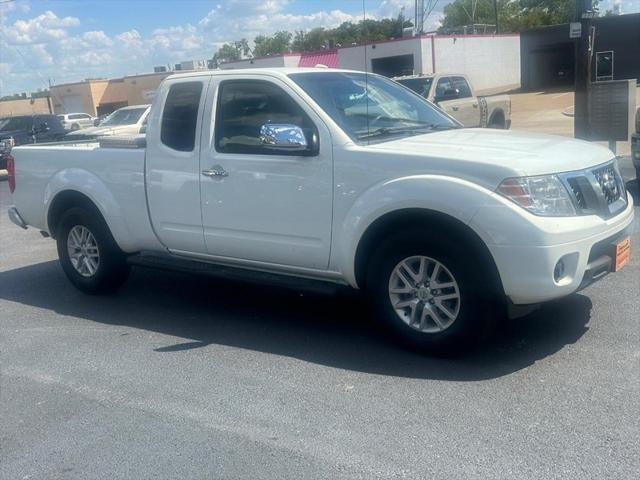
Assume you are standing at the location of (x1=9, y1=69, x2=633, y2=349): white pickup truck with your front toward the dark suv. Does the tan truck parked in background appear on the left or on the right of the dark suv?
right

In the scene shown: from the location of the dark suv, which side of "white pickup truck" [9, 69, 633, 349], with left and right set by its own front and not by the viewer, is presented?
back

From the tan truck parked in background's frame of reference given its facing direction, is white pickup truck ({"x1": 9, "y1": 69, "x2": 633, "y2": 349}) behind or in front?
in front

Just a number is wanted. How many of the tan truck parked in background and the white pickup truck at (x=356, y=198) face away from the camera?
0

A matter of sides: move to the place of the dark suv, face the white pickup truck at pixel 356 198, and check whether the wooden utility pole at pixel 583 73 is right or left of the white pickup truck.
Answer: left

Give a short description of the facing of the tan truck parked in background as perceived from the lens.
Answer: facing the viewer and to the left of the viewer

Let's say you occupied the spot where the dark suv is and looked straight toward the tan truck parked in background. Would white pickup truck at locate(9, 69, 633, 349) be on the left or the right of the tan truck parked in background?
right

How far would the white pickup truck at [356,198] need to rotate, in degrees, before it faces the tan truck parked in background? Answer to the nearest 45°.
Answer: approximately 135° to its left

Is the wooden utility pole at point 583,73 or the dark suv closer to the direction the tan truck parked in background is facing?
the dark suv

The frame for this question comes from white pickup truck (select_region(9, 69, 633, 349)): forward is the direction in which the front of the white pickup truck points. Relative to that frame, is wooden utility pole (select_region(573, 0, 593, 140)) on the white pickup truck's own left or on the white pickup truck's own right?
on the white pickup truck's own left

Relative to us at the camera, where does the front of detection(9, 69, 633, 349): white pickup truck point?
facing the viewer and to the right of the viewer
